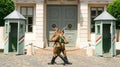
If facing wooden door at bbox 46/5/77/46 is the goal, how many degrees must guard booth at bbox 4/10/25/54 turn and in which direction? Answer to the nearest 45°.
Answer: approximately 135° to its left

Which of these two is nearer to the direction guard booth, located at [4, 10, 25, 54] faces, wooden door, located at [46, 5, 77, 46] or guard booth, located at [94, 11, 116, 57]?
the guard booth

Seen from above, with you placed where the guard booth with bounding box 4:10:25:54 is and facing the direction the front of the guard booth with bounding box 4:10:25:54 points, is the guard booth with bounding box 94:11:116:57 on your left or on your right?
on your left

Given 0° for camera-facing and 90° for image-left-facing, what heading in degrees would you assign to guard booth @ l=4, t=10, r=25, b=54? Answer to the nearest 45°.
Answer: approximately 0°
